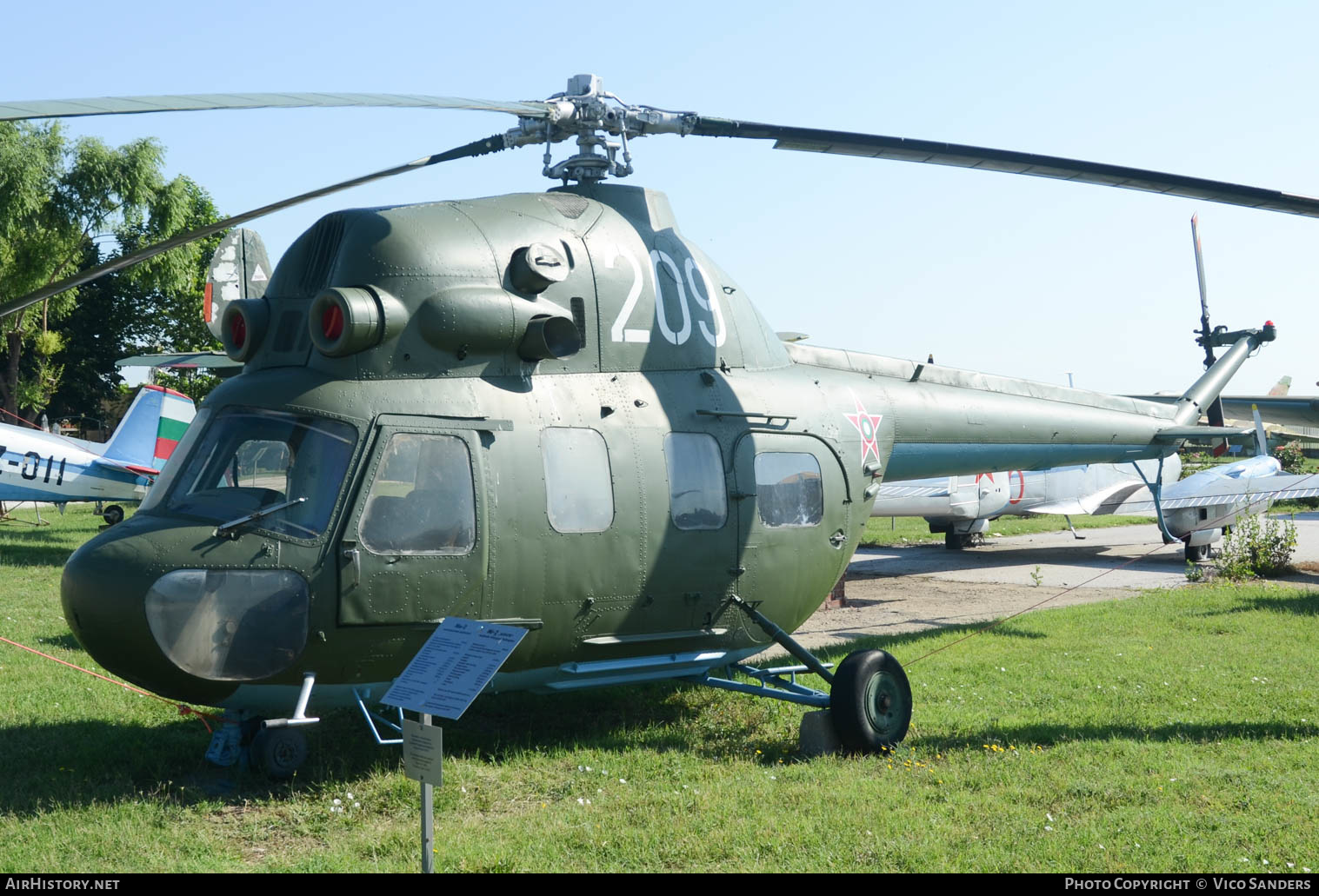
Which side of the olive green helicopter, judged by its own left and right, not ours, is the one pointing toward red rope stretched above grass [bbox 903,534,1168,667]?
back

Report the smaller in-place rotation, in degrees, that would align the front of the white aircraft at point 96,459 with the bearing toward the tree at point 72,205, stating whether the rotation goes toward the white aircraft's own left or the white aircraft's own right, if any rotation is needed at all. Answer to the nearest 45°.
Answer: approximately 90° to the white aircraft's own right

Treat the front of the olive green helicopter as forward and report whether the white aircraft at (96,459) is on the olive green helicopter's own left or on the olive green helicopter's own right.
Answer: on the olive green helicopter's own right

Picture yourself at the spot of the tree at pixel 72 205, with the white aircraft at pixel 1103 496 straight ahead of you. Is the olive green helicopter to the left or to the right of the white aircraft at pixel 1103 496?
right

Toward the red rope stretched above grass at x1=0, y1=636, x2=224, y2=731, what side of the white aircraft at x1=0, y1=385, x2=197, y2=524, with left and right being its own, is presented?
left

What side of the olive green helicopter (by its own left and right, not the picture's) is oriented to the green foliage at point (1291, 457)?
back

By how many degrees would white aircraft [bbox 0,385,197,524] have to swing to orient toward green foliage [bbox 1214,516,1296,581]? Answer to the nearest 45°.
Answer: approximately 135° to its left

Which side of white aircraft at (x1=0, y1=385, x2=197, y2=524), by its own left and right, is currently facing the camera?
left

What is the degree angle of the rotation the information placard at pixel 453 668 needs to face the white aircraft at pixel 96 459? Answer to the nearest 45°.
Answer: approximately 135° to its right

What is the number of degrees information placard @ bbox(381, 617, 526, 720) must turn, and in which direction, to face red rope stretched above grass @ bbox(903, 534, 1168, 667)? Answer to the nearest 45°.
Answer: approximately 180°

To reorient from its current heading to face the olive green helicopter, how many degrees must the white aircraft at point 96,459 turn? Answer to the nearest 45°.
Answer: approximately 90° to its left
